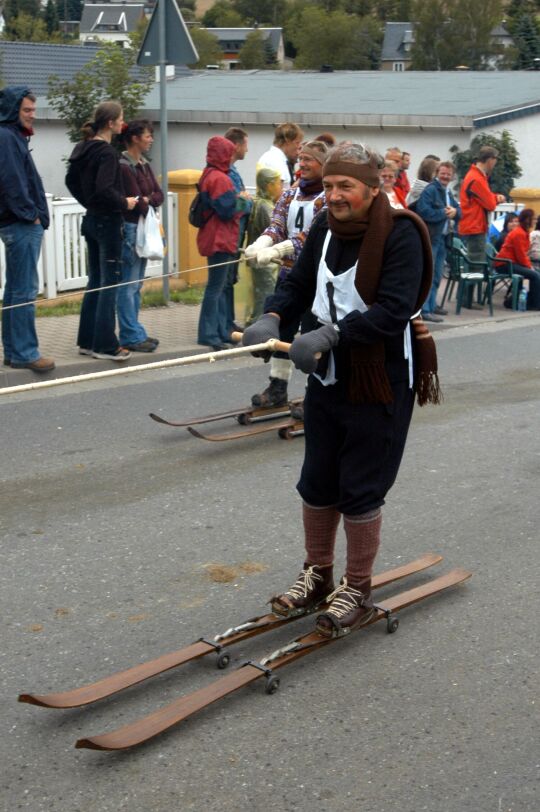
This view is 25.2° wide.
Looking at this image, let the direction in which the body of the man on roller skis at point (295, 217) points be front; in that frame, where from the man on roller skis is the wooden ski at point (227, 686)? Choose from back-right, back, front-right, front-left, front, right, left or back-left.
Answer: front-left

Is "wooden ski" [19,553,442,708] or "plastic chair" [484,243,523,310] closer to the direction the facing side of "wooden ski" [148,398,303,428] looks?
the wooden ski

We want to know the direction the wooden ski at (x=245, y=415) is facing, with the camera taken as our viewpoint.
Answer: facing to the left of the viewer

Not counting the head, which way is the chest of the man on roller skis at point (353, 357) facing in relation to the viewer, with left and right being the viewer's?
facing the viewer and to the left of the viewer

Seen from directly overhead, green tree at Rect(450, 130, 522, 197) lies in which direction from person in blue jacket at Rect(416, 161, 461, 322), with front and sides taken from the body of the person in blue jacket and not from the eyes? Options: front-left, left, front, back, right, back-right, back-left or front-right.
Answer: back-left

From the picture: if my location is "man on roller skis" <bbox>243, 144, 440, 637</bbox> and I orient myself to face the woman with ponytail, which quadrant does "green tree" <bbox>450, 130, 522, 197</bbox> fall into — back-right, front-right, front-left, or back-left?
front-right

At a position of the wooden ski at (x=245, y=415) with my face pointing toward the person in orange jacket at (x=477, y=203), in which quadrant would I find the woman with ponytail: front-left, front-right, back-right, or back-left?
front-left

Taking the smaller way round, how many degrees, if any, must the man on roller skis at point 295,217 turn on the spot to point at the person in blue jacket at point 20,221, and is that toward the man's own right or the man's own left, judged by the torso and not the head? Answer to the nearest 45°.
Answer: approximately 90° to the man's own right

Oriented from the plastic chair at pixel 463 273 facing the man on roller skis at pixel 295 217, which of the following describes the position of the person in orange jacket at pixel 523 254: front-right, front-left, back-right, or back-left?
back-left

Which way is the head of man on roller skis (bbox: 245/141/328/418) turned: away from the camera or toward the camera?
toward the camera

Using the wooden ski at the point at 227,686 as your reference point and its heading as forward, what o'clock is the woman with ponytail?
The woman with ponytail is roughly at 4 o'clock from the wooden ski.
